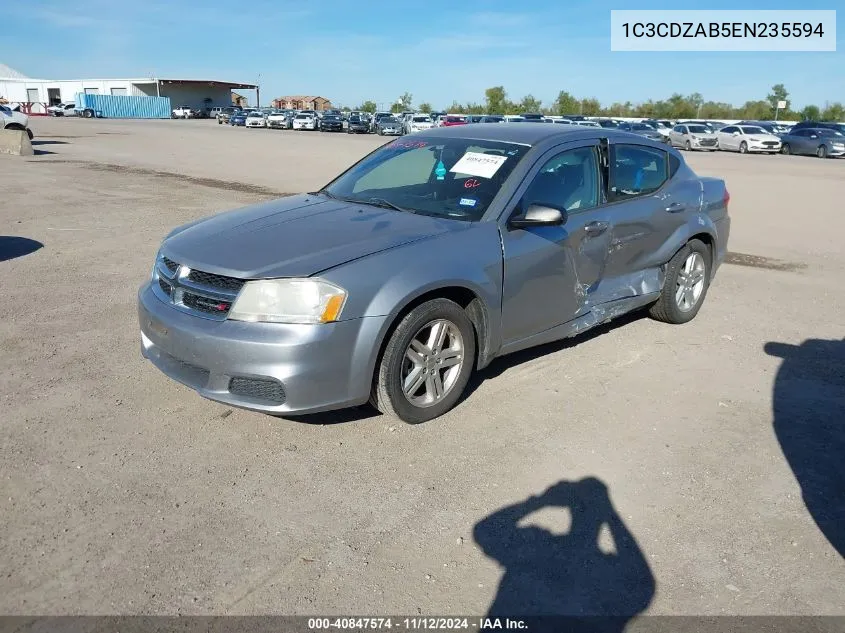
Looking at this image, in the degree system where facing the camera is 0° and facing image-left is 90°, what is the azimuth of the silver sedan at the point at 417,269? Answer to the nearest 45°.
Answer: approximately 45°

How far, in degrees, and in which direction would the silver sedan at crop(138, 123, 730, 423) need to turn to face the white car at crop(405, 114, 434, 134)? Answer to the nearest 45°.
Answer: approximately 135° to its right

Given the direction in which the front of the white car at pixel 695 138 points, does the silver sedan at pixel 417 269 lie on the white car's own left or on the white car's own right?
on the white car's own right

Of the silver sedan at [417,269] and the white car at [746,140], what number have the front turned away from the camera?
0

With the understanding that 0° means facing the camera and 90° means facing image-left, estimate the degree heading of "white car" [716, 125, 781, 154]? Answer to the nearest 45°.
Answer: approximately 315°

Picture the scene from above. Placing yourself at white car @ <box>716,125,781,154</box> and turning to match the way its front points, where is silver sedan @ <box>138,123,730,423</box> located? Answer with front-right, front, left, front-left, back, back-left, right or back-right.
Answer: front-right

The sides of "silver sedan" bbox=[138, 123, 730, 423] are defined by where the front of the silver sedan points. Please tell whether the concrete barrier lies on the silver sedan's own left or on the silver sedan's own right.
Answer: on the silver sedan's own right

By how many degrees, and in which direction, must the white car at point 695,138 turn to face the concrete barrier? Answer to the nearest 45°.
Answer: approximately 90° to its right

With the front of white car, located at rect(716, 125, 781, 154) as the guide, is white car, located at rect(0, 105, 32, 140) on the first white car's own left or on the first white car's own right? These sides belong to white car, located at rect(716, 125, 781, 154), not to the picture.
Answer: on the first white car's own right

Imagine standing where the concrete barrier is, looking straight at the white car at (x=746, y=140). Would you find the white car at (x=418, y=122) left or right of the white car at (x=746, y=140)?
left

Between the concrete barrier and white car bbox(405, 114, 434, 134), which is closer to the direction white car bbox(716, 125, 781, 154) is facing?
the concrete barrier
